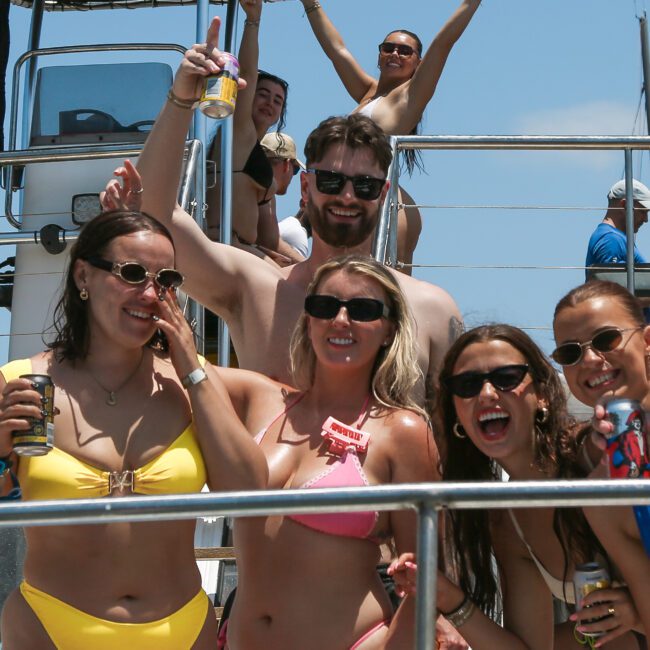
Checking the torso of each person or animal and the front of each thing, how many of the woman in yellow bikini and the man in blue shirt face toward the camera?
1

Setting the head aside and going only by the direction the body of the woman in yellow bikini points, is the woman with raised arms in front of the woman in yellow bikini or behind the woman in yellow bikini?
behind

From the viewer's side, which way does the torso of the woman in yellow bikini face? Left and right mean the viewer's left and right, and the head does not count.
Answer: facing the viewer

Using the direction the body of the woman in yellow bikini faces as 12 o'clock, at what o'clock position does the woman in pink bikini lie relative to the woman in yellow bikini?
The woman in pink bikini is roughly at 9 o'clock from the woman in yellow bikini.

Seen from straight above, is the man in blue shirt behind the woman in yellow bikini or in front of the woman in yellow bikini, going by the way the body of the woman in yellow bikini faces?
behind

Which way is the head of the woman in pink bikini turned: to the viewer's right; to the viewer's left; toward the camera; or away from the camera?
toward the camera

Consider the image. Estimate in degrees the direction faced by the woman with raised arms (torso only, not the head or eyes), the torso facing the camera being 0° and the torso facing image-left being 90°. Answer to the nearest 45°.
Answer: approximately 45°

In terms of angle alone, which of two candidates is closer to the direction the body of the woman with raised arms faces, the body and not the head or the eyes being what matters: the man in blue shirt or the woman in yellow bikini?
the woman in yellow bikini

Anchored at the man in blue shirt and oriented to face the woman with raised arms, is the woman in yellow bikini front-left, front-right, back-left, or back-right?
front-left
